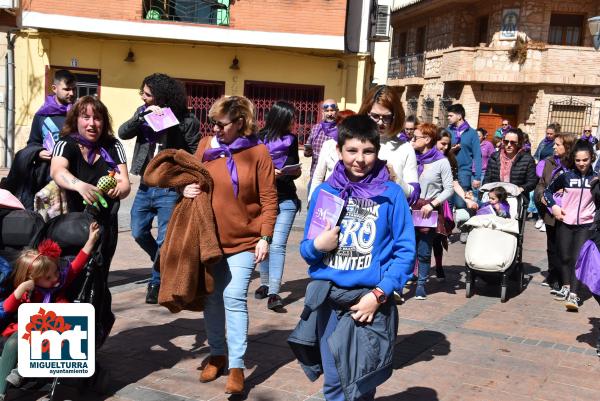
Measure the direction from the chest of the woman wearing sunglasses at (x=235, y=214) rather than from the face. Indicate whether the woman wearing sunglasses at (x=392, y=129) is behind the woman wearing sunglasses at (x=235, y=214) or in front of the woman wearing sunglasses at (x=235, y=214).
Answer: behind

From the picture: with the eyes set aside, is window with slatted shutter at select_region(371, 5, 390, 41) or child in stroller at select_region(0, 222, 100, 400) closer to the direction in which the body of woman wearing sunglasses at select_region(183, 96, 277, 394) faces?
the child in stroller

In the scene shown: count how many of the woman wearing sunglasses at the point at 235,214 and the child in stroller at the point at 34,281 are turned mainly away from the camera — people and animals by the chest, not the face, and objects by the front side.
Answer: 0

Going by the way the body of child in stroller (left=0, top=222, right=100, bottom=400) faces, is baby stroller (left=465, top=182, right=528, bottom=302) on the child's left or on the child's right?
on the child's left

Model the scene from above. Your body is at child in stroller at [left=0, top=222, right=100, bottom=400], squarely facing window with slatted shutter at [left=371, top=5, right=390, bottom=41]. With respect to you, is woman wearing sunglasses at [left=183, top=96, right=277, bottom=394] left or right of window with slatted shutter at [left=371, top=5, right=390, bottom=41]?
right

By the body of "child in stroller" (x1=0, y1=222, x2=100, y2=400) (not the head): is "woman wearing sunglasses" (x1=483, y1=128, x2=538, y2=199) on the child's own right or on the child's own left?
on the child's own left

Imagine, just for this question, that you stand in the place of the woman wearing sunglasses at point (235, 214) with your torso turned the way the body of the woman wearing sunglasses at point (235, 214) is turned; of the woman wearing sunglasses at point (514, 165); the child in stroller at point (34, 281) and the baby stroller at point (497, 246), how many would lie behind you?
2

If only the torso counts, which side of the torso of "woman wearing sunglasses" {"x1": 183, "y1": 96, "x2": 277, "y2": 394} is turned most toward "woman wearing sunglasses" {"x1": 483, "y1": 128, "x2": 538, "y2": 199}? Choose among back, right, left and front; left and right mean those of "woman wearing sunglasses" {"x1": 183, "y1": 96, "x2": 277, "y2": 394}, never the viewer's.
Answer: back

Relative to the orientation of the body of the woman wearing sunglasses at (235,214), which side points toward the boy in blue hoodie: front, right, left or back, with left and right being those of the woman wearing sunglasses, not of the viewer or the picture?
left

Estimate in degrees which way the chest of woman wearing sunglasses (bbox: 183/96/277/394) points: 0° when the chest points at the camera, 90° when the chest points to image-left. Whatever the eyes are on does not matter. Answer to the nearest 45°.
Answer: approximately 45°
